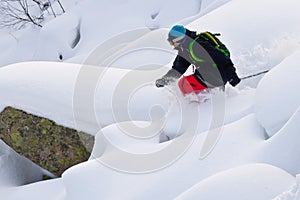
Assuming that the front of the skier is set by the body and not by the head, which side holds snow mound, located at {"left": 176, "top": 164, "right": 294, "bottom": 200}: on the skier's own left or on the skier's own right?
on the skier's own left

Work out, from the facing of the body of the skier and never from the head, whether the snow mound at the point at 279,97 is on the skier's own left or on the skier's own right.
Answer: on the skier's own left

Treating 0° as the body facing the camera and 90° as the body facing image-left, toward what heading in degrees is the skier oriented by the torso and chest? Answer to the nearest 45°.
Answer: approximately 45°

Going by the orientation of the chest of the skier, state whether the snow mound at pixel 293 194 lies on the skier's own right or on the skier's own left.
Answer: on the skier's own left
